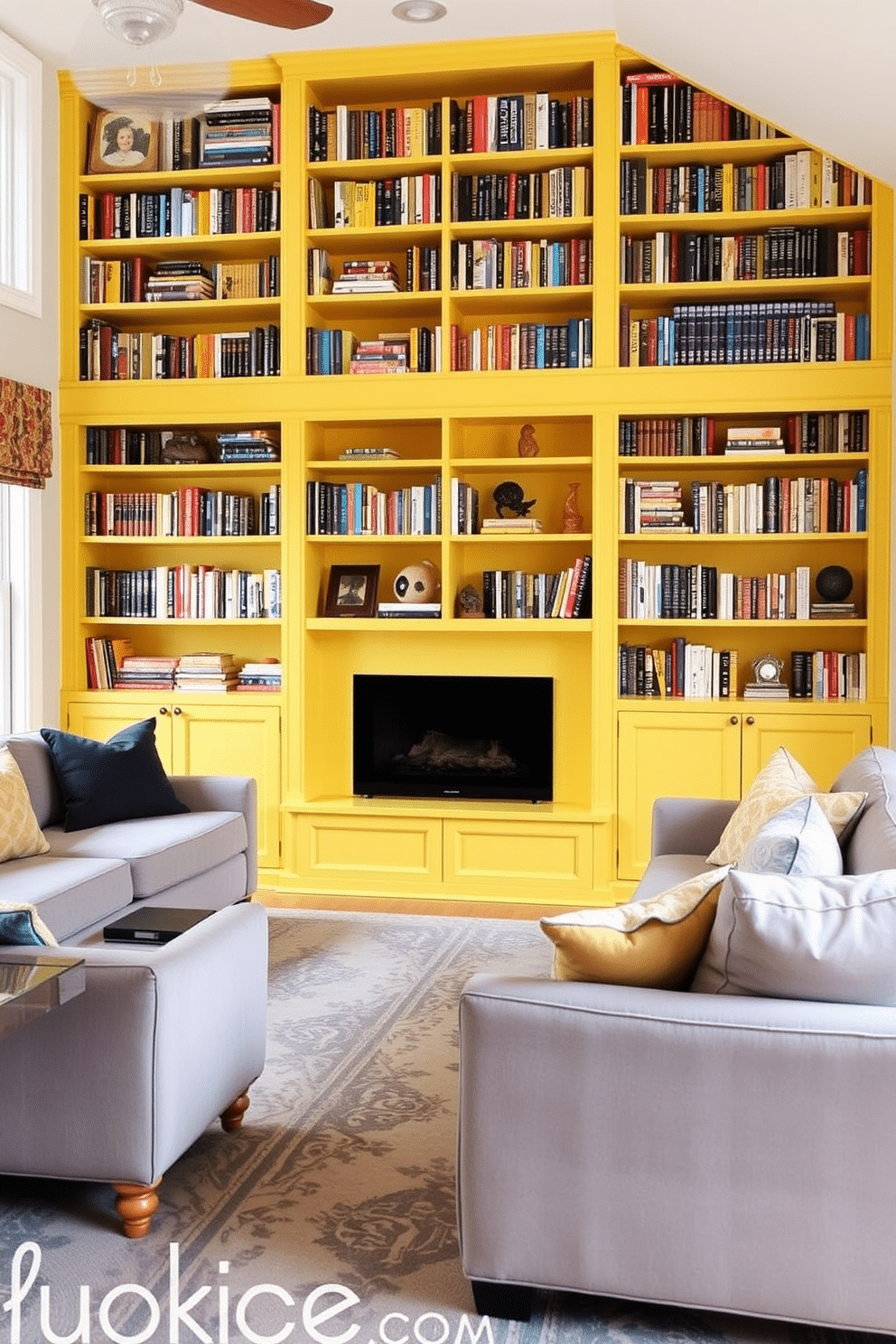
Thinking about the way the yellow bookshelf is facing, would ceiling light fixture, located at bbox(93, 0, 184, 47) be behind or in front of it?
in front

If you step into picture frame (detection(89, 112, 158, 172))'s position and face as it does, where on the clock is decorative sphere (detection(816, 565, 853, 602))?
The decorative sphere is roughly at 8 o'clock from the picture frame.

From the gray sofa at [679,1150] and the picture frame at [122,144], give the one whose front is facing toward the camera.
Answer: the picture frame

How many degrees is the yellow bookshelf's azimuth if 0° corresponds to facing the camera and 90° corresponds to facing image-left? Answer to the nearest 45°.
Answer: approximately 0°

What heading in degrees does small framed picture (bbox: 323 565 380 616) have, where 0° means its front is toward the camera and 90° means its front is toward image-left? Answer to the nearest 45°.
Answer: approximately 0°

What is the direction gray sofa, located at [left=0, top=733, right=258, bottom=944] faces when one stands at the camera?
facing the viewer and to the right of the viewer

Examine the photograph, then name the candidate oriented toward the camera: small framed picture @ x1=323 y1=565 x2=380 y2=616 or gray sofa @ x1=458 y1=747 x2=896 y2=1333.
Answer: the small framed picture

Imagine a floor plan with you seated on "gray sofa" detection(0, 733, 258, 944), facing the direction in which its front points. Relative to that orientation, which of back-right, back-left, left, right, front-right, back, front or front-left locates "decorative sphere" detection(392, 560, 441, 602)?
left

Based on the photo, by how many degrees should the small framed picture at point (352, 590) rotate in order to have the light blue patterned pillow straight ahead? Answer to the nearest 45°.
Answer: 0° — it already faces it

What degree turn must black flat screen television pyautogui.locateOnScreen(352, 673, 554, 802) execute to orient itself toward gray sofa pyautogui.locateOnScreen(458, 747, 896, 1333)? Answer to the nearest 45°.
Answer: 0° — it already faces it

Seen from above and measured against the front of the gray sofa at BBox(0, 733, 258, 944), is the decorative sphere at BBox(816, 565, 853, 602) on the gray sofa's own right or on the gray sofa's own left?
on the gray sofa's own left

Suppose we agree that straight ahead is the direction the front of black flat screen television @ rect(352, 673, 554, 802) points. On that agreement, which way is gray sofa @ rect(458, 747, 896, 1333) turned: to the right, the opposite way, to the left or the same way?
to the right

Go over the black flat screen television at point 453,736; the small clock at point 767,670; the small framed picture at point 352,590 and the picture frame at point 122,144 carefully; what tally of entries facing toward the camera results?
4

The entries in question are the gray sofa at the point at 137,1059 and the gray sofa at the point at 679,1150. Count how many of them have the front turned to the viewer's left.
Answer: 1

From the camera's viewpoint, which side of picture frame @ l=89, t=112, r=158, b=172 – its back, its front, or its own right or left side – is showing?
front
